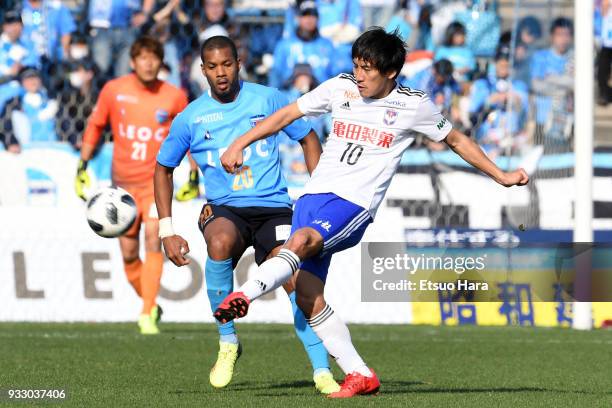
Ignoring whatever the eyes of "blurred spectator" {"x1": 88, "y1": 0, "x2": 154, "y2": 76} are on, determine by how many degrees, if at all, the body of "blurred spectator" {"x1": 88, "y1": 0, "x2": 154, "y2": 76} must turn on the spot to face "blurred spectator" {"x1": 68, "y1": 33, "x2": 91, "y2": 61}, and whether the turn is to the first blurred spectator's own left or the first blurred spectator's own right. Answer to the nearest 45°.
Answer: approximately 90° to the first blurred spectator's own right

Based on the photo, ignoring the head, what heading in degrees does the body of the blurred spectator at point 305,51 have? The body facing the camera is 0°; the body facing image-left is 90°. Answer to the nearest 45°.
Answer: approximately 0°

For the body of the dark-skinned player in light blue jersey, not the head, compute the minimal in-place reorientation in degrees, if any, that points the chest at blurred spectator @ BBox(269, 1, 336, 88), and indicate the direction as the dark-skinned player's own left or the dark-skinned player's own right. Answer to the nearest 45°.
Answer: approximately 180°

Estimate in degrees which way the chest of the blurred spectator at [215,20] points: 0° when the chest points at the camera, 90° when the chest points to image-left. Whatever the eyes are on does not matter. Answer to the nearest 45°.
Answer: approximately 0°

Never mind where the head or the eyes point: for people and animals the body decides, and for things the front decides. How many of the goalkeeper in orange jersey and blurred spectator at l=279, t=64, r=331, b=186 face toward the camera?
2

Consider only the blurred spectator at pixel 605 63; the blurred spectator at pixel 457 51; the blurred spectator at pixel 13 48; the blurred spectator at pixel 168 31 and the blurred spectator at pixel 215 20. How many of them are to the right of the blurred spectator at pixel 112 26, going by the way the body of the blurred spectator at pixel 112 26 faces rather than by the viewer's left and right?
1

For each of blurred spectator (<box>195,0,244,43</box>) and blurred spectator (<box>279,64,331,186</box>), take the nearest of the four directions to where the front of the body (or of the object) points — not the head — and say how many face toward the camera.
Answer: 2

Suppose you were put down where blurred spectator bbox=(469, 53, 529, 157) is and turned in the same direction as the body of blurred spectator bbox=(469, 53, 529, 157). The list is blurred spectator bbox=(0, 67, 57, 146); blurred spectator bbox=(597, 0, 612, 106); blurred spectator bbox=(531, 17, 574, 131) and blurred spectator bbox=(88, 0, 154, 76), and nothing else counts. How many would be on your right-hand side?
2

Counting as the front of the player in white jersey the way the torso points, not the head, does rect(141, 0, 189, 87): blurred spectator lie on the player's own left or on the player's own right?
on the player's own right

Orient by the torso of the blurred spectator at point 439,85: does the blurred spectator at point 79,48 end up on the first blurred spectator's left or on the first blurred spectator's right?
on the first blurred spectator's right

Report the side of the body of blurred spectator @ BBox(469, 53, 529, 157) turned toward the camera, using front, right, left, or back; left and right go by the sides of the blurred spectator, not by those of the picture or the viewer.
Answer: front

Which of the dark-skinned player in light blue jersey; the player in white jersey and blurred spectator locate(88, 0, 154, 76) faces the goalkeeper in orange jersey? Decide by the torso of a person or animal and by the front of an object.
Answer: the blurred spectator
